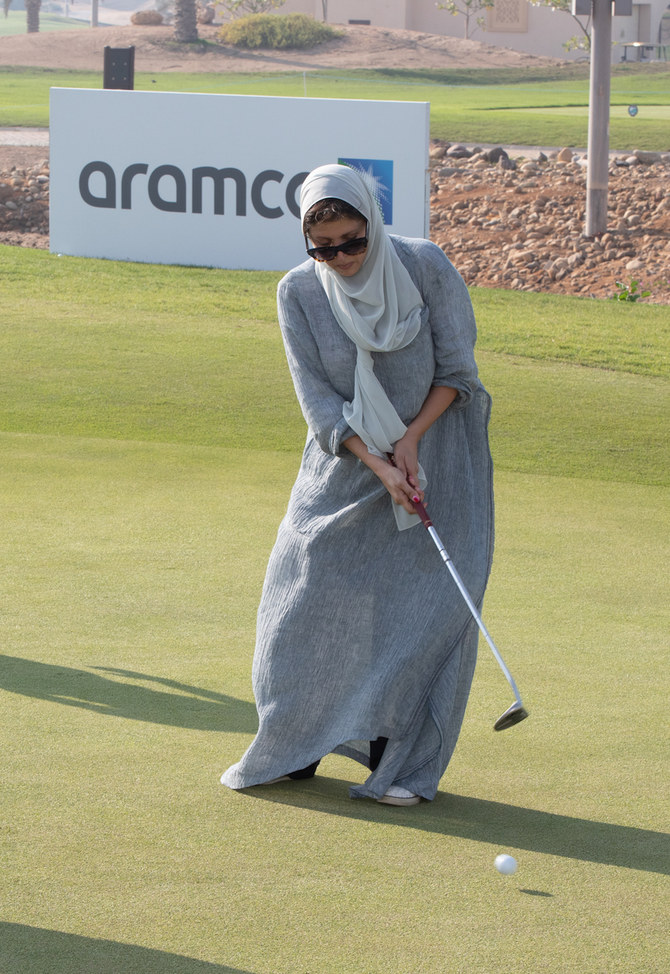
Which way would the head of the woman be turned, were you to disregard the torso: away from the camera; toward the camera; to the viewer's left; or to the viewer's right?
toward the camera

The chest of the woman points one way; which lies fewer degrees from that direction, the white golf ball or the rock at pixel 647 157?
the white golf ball

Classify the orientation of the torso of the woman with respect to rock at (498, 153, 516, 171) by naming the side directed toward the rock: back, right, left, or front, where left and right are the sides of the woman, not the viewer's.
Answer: back

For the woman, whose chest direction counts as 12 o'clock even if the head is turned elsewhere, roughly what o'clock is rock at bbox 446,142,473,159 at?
The rock is roughly at 6 o'clock from the woman.

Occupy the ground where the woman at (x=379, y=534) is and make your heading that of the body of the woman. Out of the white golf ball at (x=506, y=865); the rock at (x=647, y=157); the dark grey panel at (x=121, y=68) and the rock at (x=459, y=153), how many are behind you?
3

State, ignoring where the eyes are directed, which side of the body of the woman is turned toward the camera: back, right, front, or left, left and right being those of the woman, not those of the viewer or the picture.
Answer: front

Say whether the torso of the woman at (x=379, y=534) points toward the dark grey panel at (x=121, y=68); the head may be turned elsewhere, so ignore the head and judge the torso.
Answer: no

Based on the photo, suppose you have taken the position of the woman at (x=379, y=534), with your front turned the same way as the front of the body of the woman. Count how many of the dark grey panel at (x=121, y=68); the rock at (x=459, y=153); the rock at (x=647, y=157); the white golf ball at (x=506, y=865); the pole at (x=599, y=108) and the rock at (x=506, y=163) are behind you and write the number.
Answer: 5

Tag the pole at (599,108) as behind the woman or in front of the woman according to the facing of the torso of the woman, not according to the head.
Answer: behind

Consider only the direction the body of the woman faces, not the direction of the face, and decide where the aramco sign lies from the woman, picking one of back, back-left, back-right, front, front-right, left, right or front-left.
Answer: back

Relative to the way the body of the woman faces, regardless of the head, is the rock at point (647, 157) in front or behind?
behind

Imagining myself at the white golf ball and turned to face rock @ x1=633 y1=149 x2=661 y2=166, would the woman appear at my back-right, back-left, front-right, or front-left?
front-left
